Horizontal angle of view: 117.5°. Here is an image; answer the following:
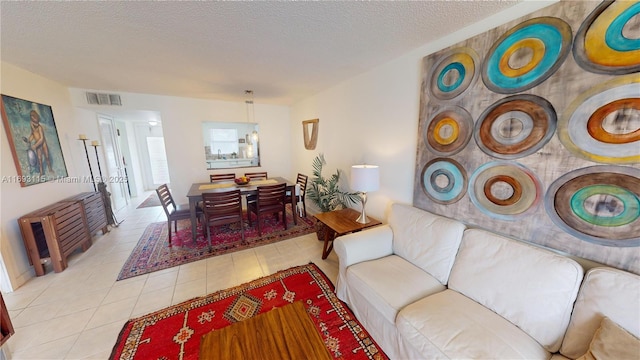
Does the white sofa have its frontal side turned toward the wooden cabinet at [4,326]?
yes

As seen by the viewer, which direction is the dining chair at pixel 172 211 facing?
to the viewer's right

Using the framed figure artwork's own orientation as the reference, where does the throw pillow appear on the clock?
The throw pillow is roughly at 1 o'clock from the framed figure artwork.

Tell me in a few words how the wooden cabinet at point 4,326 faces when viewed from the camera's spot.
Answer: facing to the right of the viewer

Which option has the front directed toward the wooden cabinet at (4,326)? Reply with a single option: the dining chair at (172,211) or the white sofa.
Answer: the white sofa

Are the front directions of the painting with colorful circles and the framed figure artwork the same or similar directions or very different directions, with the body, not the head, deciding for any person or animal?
very different directions

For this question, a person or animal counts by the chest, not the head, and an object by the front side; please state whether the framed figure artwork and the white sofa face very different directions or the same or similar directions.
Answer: very different directions
